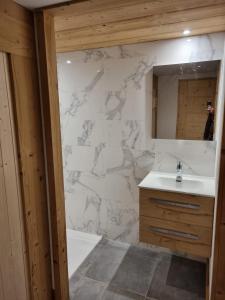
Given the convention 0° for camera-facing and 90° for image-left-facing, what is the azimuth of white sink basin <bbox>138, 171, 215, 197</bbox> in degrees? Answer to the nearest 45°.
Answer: approximately 0°

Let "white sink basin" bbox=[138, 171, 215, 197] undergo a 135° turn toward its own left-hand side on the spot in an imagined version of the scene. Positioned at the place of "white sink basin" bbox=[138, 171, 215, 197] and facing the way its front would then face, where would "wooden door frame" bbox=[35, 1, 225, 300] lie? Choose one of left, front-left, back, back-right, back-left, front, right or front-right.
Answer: back
